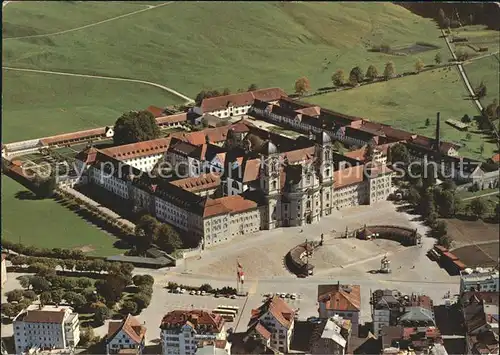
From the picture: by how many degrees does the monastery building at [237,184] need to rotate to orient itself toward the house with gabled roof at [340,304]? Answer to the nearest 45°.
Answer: approximately 45° to its right

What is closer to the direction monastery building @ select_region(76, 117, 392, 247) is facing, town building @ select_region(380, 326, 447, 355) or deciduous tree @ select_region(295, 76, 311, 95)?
the town building

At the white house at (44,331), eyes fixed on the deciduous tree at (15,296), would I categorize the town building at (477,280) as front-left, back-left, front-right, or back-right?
back-right

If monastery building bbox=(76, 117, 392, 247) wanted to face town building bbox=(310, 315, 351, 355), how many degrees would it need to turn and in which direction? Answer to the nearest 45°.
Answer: approximately 45° to its right

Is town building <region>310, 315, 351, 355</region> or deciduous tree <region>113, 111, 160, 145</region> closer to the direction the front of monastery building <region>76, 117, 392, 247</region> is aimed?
the town building

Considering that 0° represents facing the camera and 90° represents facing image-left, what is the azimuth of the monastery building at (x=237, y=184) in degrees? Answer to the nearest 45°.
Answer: approximately 315°

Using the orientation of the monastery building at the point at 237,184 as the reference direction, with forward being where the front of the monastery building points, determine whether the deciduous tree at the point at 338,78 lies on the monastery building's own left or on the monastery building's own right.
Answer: on the monastery building's own left

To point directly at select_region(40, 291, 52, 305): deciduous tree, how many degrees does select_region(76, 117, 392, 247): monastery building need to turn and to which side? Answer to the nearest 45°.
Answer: approximately 90° to its right

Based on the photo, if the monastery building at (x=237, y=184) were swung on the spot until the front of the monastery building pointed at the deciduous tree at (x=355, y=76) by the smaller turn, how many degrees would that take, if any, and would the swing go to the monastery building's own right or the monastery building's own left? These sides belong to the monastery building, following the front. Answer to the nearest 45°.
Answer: approximately 90° to the monastery building's own left

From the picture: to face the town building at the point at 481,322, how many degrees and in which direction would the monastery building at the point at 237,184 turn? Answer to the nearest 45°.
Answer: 0° — it already faces it
